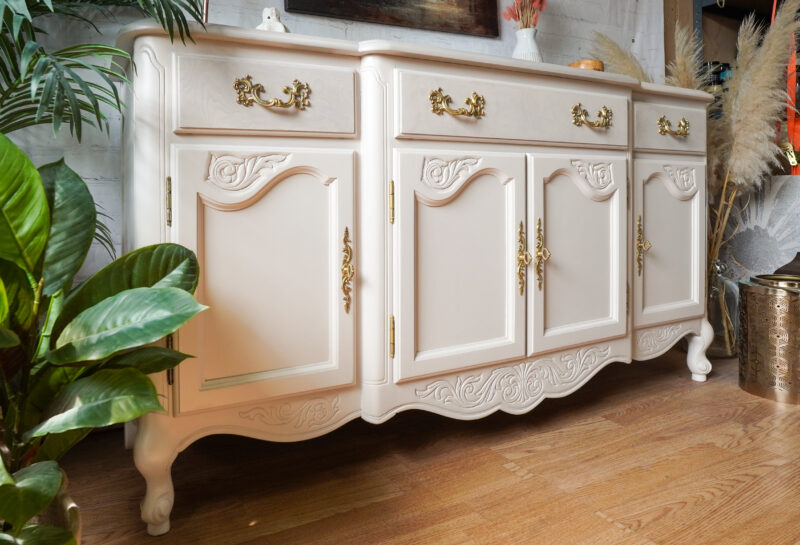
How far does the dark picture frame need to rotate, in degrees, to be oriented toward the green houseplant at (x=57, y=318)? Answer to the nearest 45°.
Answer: approximately 90° to its right

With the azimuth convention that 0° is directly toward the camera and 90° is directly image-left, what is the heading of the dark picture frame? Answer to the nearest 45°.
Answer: approximately 315°

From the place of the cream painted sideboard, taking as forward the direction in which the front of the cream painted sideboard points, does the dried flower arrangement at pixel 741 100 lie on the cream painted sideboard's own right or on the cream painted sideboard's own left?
on the cream painted sideboard's own left

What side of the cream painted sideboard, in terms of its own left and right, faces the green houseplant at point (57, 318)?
right
